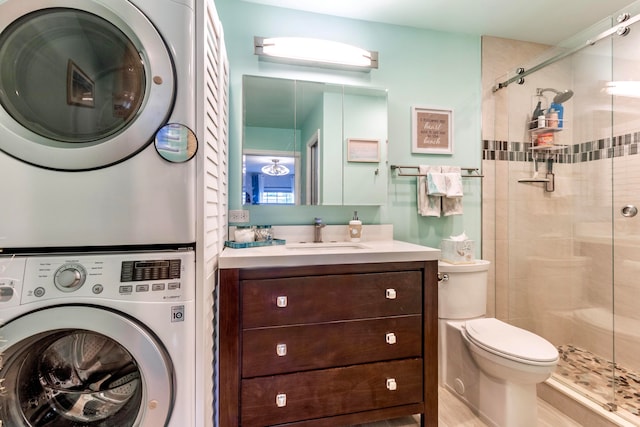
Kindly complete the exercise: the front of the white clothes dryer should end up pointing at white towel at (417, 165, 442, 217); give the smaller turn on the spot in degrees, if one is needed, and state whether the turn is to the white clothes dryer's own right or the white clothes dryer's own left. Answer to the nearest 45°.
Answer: approximately 90° to the white clothes dryer's own left

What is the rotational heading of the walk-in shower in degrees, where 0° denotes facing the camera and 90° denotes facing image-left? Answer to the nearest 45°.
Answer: approximately 45°

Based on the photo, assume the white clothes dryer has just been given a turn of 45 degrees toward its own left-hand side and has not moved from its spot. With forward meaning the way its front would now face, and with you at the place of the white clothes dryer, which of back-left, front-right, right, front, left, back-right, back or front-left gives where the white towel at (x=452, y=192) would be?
front-left

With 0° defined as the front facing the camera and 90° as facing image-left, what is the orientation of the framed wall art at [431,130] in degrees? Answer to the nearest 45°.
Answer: approximately 315°

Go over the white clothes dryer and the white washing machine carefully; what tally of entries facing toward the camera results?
2

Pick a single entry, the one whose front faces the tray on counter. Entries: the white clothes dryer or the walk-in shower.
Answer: the walk-in shower

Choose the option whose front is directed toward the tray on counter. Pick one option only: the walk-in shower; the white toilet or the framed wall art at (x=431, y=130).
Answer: the walk-in shower

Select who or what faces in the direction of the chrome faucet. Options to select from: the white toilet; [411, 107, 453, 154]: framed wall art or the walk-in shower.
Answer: the walk-in shower

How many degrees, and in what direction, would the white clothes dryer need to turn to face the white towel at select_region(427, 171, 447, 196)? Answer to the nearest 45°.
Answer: approximately 90° to its left

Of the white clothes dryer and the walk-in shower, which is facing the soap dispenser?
the walk-in shower

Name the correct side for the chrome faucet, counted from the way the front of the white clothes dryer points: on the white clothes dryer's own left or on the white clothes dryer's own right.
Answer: on the white clothes dryer's own left
